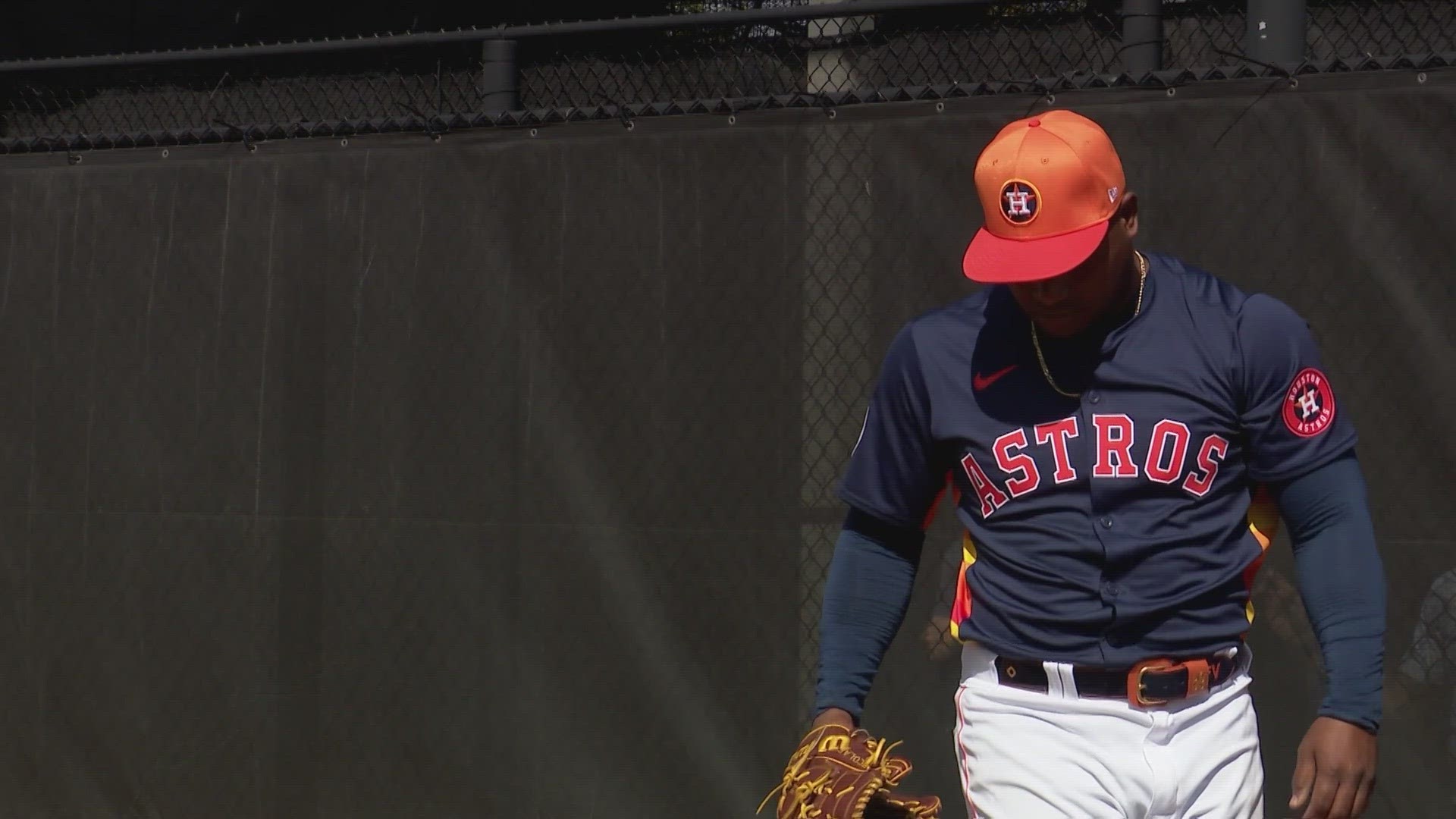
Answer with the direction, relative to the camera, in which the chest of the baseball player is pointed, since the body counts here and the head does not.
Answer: toward the camera

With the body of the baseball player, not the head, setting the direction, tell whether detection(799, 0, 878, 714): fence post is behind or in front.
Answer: behind

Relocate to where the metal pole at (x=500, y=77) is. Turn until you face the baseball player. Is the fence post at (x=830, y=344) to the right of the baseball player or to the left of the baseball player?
left

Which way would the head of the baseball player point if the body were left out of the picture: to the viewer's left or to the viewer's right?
to the viewer's left

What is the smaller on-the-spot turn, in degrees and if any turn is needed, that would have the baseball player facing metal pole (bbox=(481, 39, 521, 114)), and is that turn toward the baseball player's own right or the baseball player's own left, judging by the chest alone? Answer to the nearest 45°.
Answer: approximately 135° to the baseball player's own right
